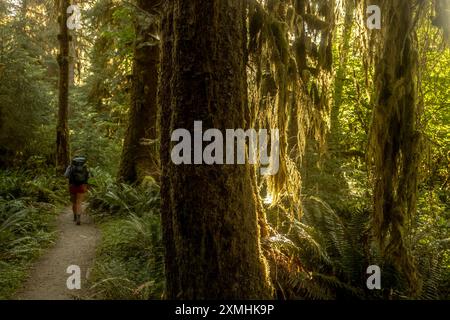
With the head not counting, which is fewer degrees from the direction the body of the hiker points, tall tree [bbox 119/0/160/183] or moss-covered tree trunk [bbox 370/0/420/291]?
the tall tree

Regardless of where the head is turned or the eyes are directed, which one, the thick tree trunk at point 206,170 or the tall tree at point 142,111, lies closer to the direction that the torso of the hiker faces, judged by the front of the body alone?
the tall tree

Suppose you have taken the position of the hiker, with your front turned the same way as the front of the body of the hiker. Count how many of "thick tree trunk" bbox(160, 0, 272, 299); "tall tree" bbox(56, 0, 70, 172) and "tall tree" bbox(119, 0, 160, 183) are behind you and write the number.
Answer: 1

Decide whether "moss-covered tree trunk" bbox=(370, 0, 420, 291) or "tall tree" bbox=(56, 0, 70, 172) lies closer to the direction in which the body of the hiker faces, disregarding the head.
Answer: the tall tree

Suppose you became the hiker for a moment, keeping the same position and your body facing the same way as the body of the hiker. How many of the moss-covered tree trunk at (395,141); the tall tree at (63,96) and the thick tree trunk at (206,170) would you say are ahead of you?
1

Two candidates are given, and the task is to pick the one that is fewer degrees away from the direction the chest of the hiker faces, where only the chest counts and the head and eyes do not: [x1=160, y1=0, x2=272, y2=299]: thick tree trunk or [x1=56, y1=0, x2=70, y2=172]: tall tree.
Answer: the tall tree

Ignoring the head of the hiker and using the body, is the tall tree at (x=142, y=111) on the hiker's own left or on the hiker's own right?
on the hiker's own right

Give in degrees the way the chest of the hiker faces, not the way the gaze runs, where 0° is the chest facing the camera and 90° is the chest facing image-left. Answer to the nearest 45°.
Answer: approximately 180°

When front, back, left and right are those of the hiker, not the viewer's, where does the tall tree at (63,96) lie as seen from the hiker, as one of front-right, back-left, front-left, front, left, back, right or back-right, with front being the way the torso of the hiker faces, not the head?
front

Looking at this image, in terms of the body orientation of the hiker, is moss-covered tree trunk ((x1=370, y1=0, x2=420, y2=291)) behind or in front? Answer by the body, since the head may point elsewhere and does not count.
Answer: behind

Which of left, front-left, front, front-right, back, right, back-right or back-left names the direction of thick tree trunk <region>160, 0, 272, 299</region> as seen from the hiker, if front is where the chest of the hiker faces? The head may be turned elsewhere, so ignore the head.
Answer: back
